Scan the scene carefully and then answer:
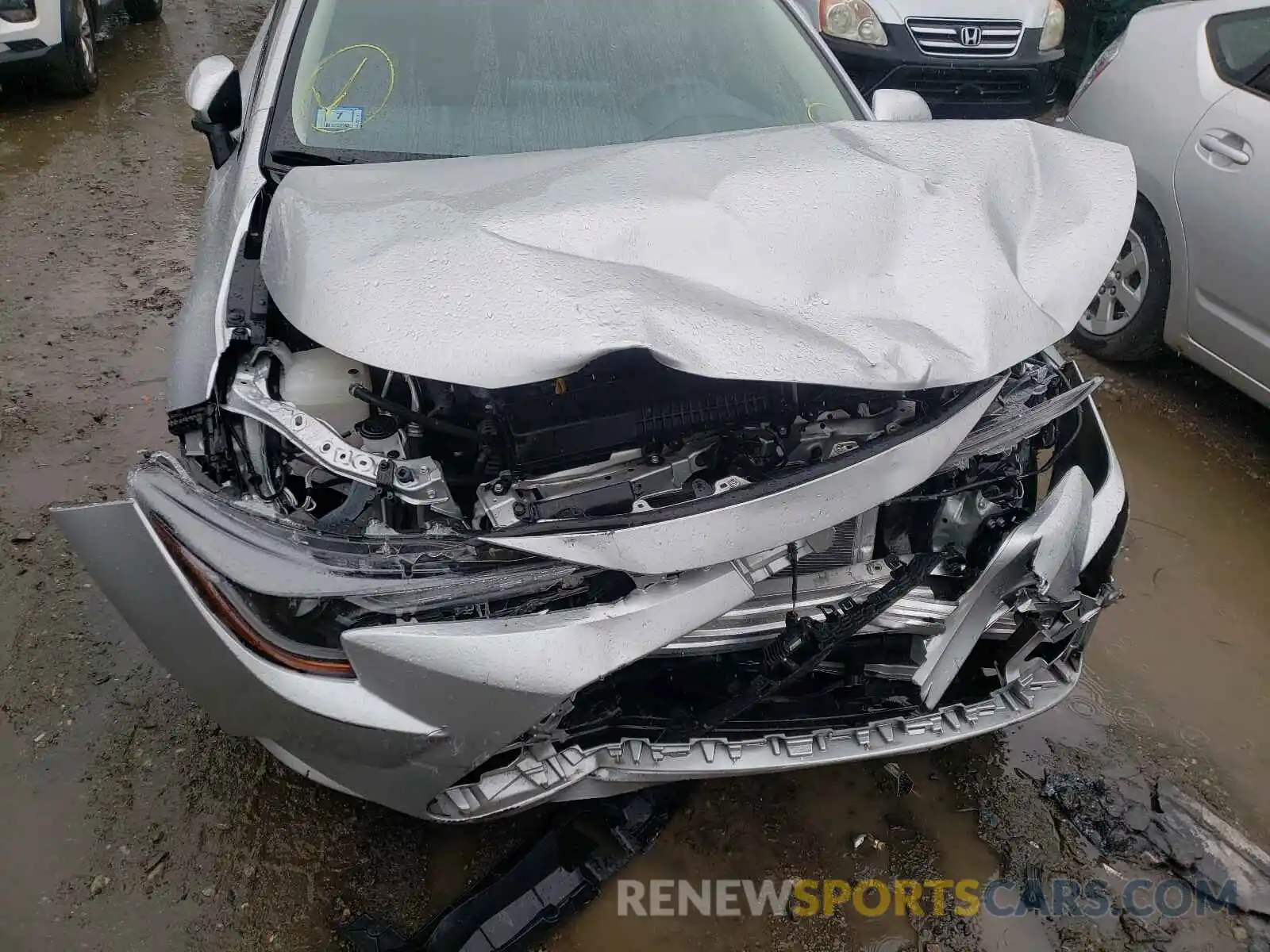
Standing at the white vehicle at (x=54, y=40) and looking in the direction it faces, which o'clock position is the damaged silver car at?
The damaged silver car is roughly at 10 o'clock from the white vehicle.

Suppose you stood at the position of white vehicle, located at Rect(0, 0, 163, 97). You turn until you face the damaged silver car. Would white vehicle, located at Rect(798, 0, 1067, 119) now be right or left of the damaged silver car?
left

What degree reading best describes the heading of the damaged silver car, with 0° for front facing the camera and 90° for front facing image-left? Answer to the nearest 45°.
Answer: approximately 0°

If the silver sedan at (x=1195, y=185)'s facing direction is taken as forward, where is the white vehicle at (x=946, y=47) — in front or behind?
behind

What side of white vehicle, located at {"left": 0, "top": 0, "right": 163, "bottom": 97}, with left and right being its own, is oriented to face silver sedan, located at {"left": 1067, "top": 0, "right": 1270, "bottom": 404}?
left

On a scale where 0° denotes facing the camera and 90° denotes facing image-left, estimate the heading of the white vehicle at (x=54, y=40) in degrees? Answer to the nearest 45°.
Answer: approximately 45°

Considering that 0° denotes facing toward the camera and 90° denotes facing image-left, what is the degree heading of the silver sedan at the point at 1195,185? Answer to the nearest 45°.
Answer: approximately 315°

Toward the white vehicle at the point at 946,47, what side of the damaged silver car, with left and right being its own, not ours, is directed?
back

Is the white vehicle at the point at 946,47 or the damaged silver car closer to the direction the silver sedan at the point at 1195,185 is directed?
the damaged silver car
